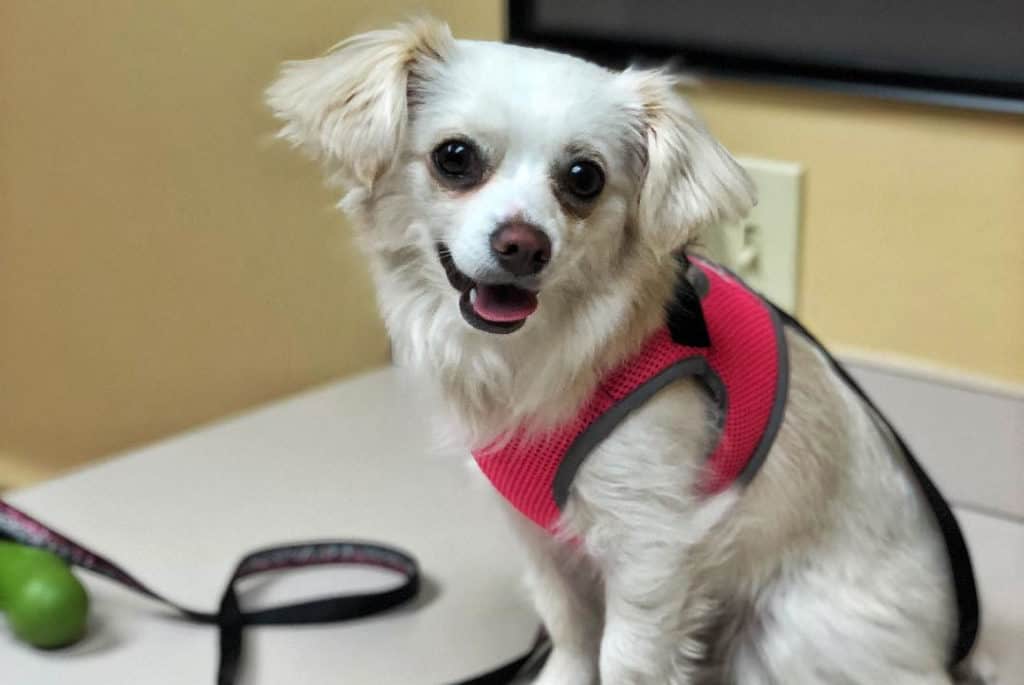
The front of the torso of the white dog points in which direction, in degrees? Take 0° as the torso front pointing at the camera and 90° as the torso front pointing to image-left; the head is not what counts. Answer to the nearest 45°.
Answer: approximately 45°

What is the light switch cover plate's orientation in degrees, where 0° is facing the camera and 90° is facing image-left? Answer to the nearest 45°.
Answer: approximately 0°

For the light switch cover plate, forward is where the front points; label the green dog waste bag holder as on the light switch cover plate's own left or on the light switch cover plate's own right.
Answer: on the light switch cover plate's own right

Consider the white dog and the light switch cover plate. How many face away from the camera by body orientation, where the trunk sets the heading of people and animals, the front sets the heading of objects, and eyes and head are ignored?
0
